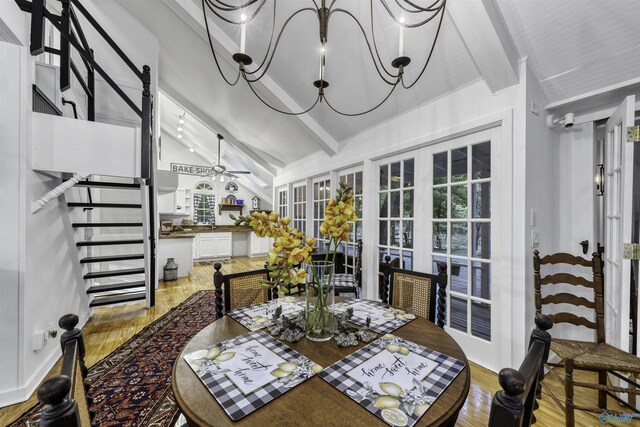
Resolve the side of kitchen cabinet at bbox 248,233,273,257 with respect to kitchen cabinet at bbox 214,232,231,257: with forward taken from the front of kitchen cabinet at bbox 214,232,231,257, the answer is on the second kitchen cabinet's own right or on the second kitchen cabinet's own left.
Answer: on the second kitchen cabinet's own left

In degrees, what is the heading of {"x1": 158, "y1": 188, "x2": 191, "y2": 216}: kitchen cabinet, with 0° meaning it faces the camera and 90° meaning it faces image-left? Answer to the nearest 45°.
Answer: approximately 315°

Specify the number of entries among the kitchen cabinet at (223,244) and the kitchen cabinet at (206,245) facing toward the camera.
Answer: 2

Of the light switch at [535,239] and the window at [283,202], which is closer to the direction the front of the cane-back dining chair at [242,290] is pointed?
the light switch

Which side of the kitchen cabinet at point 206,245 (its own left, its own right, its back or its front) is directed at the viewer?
front

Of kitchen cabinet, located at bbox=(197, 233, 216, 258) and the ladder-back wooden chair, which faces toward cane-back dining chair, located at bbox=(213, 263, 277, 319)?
the kitchen cabinet

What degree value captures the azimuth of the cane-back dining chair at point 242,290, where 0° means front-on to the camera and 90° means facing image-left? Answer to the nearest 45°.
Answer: approximately 315°

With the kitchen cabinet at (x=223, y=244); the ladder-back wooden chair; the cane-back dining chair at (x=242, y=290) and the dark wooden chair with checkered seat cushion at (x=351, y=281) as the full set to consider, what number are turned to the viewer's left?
1

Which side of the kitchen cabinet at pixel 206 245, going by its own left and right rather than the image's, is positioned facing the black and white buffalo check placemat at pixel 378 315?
front

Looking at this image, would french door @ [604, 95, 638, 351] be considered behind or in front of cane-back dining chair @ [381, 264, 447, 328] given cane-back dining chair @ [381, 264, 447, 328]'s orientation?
behind

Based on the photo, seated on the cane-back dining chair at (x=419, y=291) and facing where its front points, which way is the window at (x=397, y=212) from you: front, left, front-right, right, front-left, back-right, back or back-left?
back-right

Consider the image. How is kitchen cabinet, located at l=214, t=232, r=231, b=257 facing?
toward the camera
